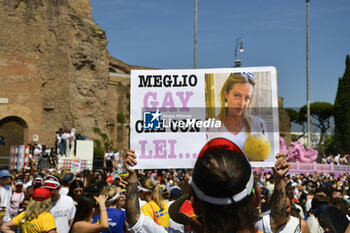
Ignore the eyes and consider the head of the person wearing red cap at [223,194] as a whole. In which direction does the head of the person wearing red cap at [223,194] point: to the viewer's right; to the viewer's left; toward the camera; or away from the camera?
away from the camera

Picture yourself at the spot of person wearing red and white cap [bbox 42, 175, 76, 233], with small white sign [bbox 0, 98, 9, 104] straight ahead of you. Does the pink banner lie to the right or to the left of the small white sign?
right

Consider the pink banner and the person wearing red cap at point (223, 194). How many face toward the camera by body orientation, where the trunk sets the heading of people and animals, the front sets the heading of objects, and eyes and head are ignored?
1

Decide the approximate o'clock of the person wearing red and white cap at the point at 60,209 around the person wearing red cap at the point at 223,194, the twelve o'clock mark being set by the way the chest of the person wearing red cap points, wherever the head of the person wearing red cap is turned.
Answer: The person wearing red and white cap is roughly at 11 o'clock from the person wearing red cap.

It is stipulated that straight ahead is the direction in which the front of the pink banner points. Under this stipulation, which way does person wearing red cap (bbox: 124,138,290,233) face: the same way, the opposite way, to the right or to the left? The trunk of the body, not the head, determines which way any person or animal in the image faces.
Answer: the opposite way

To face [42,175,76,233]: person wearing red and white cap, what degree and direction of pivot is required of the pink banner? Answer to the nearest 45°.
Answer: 0° — it already faces them

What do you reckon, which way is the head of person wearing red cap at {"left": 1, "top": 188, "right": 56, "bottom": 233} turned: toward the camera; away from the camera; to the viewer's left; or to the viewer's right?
away from the camera

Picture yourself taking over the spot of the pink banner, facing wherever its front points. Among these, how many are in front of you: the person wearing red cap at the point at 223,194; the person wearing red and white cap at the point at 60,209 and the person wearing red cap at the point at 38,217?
3

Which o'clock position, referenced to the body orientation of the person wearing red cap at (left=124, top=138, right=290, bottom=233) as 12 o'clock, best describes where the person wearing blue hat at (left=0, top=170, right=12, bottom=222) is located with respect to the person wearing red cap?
The person wearing blue hat is roughly at 11 o'clock from the person wearing red cap.

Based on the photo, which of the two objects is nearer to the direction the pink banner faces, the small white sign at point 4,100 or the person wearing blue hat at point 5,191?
the person wearing blue hat

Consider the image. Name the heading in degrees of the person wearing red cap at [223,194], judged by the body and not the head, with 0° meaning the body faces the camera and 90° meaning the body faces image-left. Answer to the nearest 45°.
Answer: approximately 180°

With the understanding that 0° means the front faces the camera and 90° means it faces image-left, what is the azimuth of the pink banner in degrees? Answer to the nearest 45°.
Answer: approximately 0°
